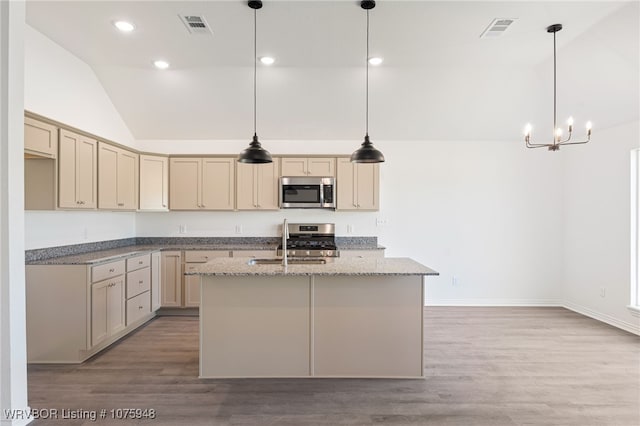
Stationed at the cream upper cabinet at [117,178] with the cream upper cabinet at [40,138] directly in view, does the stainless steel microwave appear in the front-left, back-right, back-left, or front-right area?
back-left

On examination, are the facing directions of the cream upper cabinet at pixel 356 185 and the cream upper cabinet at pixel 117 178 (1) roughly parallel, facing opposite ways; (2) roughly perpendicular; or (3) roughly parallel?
roughly perpendicular

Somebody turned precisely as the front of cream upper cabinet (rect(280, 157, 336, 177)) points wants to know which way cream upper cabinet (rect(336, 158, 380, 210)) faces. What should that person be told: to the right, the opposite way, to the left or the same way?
the same way

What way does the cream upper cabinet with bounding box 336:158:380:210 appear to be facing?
toward the camera

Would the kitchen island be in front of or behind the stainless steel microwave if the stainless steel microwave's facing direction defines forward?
in front

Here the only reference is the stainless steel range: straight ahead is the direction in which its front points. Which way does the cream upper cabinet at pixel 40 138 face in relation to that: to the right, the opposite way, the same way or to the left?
to the left

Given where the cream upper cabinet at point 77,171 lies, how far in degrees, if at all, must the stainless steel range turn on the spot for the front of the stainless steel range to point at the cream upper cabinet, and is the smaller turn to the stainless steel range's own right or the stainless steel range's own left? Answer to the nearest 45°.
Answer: approximately 45° to the stainless steel range's own right

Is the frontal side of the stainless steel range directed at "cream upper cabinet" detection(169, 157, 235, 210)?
no

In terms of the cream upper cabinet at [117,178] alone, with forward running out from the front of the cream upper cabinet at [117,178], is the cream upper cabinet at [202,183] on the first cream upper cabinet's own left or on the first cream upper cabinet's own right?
on the first cream upper cabinet's own left

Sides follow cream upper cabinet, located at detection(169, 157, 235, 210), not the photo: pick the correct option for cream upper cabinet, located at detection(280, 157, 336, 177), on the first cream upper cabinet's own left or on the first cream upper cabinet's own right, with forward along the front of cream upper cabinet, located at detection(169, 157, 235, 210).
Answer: on the first cream upper cabinet's own left

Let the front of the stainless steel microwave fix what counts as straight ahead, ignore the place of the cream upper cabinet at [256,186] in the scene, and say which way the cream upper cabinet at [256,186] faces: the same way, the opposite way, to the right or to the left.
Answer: the same way

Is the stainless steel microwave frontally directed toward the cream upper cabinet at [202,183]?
no

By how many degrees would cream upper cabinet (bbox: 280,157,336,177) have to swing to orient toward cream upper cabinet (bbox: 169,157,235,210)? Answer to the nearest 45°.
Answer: approximately 90° to its right

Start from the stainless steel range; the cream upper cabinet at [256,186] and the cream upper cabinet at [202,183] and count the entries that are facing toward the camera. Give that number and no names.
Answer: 3

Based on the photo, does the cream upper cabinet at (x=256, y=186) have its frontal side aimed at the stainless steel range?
no

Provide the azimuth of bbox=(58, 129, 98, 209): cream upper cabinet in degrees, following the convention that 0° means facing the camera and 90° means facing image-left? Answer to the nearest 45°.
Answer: approximately 315°

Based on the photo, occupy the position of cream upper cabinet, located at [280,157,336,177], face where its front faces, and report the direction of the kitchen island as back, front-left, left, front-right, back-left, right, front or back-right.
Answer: front
